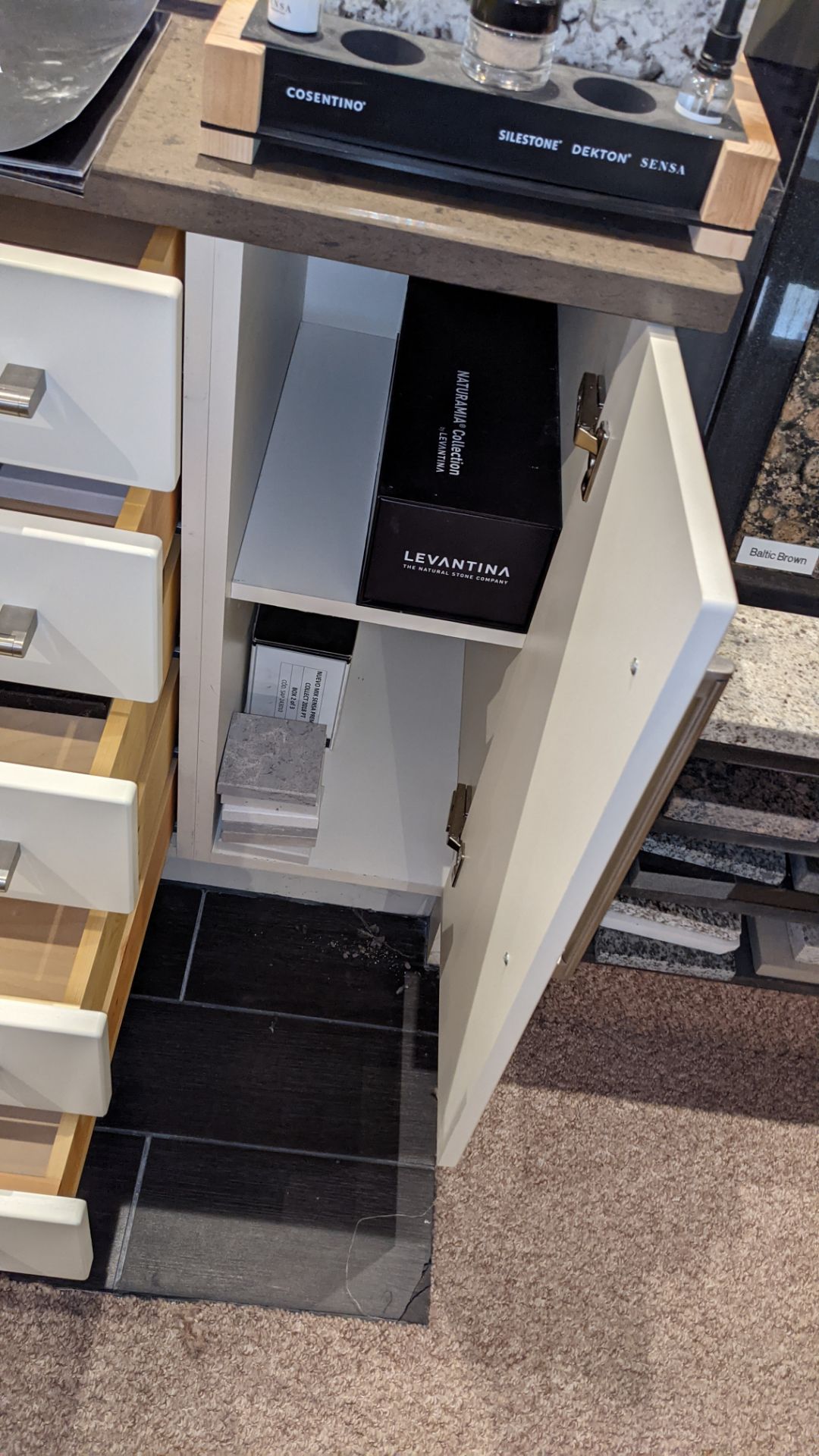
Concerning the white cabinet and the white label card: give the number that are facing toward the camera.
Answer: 2

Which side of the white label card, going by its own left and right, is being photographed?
front
